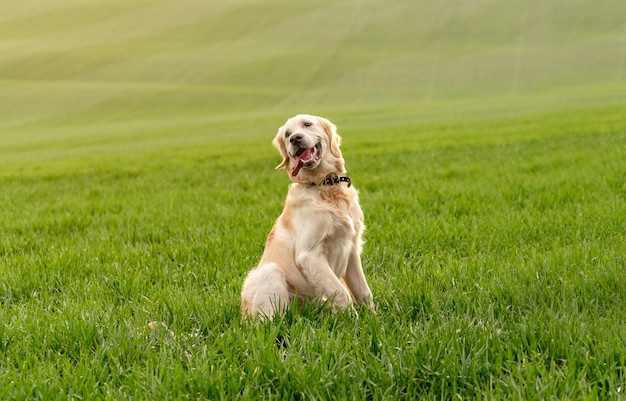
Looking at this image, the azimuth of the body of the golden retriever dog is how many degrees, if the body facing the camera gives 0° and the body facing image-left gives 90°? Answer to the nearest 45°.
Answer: approximately 315°
